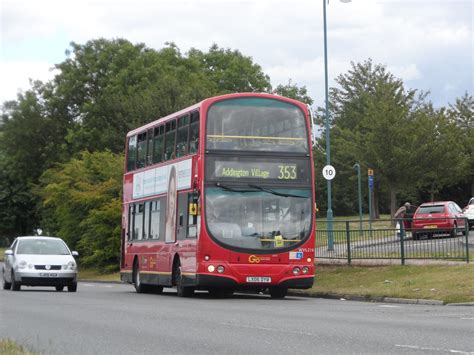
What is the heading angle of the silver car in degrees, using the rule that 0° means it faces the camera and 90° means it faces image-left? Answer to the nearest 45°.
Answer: approximately 0°

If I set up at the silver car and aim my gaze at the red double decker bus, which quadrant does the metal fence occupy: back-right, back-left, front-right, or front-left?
front-left

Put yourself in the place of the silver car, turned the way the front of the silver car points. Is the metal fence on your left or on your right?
on your left

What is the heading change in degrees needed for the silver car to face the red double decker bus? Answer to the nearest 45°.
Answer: approximately 45° to its left
